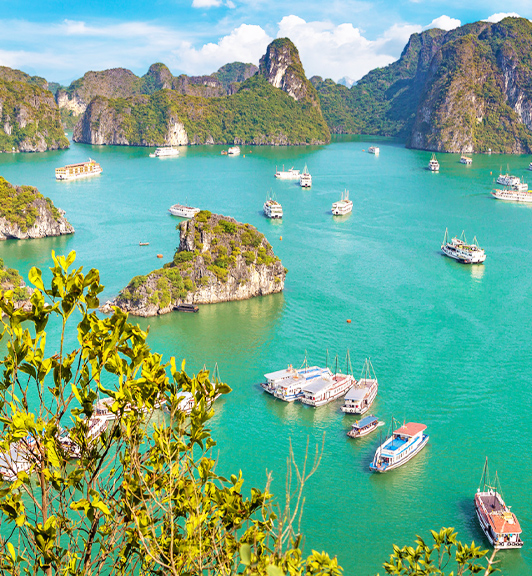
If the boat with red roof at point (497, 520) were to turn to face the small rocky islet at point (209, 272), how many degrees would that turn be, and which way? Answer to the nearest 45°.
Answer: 0° — it already faces it

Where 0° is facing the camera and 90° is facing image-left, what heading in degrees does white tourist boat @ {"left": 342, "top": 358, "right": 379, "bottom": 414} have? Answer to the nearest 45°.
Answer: approximately 225°

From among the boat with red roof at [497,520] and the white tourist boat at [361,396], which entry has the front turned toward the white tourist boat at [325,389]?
the boat with red roof

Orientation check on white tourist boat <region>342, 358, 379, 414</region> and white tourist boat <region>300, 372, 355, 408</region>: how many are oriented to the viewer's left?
0

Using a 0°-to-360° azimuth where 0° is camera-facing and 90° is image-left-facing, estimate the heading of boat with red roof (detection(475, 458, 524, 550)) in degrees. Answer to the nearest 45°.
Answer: approximately 135°

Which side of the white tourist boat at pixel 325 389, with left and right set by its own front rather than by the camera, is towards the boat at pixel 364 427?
right

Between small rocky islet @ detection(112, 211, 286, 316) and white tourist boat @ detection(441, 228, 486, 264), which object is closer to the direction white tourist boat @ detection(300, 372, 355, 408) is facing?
the white tourist boat
